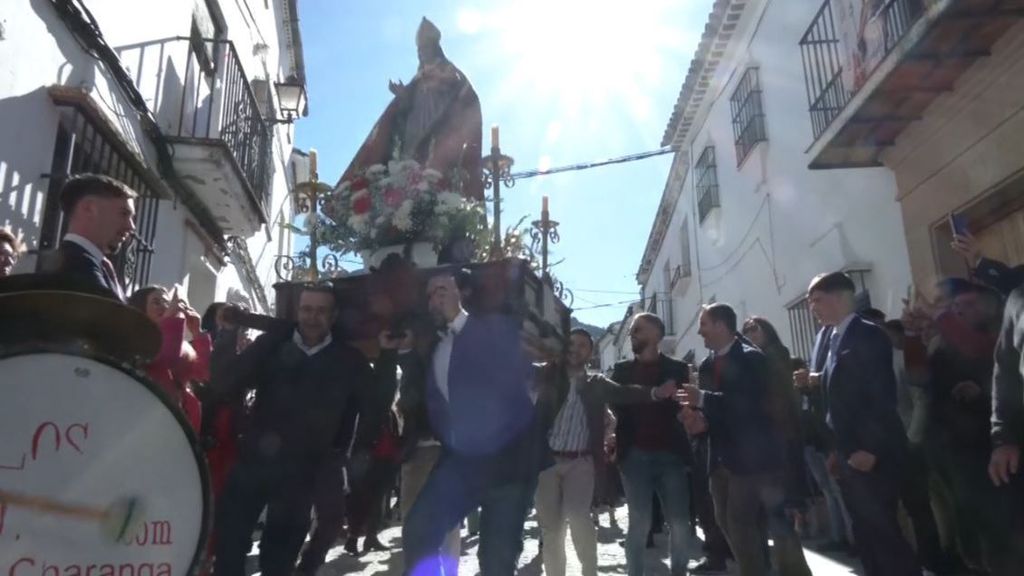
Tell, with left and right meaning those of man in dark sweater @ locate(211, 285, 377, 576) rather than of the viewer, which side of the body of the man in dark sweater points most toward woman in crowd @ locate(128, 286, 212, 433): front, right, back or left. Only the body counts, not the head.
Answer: right

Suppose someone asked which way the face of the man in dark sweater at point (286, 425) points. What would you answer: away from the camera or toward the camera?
toward the camera

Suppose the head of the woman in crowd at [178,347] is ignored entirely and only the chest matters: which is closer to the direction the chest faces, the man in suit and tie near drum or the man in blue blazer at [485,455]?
the man in blue blazer

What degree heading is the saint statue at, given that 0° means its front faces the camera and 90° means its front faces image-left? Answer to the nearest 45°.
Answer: approximately 45°

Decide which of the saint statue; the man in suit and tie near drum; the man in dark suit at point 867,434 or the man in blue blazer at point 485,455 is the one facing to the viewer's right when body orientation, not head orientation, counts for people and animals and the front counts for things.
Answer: the man in suit and tie near drum

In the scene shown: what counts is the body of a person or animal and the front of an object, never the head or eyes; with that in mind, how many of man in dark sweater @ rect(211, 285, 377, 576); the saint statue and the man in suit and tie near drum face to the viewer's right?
1

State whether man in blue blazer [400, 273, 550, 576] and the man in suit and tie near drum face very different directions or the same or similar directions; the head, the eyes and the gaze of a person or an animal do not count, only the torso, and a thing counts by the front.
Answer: very different directions

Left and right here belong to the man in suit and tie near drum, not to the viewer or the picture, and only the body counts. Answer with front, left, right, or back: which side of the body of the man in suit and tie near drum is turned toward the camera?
right

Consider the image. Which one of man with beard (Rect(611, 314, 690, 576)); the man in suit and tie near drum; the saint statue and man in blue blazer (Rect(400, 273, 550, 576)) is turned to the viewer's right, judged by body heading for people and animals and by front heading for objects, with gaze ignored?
the man in suit and tie near drum

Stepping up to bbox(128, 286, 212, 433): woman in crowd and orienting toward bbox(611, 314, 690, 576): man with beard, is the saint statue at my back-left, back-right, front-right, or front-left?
front-left

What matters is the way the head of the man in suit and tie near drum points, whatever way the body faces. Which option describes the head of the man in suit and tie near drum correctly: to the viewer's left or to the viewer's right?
to the viewer's right

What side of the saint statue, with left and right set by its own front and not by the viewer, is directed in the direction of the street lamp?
right

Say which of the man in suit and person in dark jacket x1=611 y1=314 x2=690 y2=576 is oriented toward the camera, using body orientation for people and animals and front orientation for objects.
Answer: the man with beard

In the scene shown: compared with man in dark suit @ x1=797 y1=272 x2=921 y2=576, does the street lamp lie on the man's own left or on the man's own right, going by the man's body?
on the man's own right
